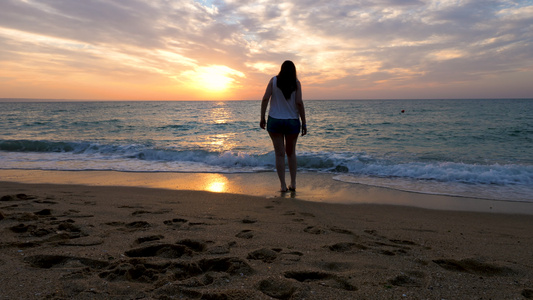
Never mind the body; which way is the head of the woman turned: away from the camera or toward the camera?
away from the camera

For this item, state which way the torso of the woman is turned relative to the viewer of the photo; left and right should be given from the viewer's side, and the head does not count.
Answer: facing away from the viewer
